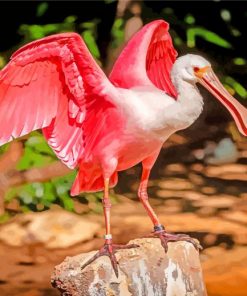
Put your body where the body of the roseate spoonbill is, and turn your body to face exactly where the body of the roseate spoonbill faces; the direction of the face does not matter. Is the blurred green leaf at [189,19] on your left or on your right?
on your left

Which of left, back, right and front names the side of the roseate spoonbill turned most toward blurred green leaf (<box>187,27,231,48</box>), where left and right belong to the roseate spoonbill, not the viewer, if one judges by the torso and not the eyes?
left

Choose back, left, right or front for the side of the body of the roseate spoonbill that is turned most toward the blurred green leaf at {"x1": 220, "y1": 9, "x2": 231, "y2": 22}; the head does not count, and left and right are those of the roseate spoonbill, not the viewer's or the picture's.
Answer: left

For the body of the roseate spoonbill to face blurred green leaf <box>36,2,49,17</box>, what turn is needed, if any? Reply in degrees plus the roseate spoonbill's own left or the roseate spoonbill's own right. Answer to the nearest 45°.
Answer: approximately 135° to the roseate spoonbill's own left

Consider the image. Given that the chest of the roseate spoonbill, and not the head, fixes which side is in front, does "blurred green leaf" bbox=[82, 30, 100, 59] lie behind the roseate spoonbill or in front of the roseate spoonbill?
behind

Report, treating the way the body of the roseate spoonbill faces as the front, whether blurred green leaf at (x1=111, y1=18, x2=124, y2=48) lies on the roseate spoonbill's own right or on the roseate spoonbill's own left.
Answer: on the roseate spoonbill's own left

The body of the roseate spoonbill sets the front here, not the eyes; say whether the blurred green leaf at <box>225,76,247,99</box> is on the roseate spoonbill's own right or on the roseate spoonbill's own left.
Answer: on the roseate spoonbill's own left

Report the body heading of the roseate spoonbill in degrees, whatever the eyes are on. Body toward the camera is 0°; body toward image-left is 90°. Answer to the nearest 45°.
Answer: approximately 315°
